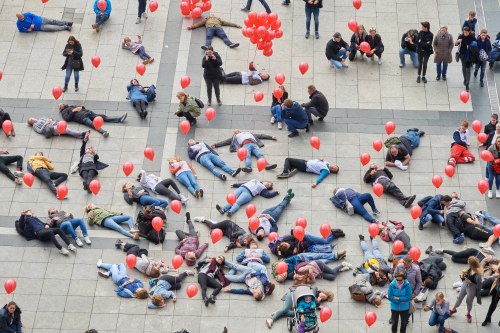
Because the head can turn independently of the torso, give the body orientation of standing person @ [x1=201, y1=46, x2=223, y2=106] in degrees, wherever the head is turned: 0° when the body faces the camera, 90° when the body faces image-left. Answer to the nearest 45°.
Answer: approximately 0°

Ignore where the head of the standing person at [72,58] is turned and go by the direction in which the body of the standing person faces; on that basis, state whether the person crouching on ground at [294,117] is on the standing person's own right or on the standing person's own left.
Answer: on the standing person's own left

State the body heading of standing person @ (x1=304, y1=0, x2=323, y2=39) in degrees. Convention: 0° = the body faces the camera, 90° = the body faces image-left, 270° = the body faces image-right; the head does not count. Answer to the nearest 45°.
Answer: approximately 0°

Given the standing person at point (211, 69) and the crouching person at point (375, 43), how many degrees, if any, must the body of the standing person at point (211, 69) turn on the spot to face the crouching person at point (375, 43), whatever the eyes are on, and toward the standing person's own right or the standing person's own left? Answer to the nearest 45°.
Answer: approximately 90° to the standing person's own left

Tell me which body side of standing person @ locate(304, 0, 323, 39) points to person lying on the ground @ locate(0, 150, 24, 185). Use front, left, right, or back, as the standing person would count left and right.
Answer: right

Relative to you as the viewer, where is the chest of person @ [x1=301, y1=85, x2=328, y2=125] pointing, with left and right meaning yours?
facing to the left of the viewer

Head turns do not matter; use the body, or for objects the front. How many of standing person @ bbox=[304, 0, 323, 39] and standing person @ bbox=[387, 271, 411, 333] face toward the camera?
2

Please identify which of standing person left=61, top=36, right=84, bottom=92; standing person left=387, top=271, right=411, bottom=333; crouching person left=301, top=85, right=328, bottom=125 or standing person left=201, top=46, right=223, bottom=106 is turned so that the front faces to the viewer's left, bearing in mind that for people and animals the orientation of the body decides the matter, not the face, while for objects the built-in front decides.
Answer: crouching person left=301, top=85, right=328, bottom=125

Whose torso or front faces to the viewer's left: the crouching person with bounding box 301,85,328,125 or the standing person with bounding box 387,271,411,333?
the crouching person with bounding box 301,85,328,125

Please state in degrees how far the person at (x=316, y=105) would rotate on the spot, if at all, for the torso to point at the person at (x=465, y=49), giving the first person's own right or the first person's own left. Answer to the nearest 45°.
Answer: approximately 180°
